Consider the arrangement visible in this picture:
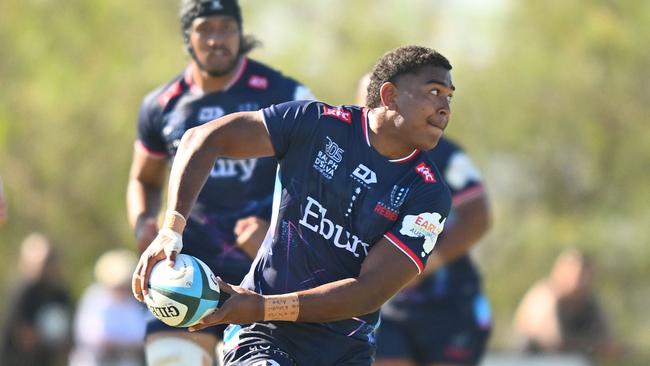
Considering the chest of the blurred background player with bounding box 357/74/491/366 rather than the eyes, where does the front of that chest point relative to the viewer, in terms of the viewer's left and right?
facing the viewer and to the left of the viewer

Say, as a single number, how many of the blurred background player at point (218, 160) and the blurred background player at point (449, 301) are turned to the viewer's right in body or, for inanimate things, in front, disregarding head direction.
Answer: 0

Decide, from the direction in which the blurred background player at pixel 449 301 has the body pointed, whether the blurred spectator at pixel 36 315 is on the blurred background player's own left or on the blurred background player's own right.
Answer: on the blurred background player's own right

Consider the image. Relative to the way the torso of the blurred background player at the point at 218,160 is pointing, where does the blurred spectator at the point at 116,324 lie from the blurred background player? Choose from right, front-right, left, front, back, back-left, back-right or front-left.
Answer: back

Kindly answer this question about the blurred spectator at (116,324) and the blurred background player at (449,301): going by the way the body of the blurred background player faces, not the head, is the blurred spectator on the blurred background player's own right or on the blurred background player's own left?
on the blurred background player's own right

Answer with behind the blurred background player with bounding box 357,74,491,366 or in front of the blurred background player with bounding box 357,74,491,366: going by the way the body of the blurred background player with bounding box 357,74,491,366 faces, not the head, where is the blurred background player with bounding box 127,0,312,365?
in front

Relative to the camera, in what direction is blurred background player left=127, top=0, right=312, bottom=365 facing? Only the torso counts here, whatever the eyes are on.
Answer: toward the camera

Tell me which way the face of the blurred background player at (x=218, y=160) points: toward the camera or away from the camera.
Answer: toward the camera

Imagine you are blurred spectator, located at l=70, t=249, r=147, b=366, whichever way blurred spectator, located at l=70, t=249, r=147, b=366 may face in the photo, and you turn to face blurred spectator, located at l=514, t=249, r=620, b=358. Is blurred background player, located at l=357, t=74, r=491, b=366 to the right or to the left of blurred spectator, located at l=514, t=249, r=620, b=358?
right
